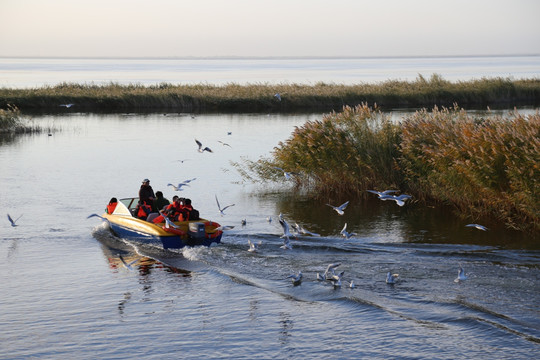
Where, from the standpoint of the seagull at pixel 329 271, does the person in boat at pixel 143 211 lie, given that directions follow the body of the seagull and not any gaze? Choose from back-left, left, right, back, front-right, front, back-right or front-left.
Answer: front-right

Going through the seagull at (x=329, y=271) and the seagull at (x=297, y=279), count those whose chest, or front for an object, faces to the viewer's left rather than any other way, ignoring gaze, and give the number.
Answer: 2

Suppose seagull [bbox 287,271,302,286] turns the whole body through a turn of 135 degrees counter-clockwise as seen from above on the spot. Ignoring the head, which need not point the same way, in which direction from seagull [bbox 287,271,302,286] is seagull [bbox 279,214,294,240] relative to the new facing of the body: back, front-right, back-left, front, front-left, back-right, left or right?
front-right

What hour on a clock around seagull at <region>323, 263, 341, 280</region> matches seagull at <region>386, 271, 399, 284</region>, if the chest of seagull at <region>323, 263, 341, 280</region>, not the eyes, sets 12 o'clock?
seagull at <region>386, 271, 399, 284</region> is roughly at 7 o'clock from seagull at <region>323, 263, 341, 280</region>.

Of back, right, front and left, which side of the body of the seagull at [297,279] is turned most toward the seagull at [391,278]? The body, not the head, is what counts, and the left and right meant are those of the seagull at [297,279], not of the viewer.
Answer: back

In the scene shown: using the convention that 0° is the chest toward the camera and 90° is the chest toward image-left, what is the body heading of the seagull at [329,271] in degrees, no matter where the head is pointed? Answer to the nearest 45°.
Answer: approximately 90°

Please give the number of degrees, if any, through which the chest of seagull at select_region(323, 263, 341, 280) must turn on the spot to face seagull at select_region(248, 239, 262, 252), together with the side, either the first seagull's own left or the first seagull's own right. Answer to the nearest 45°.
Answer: approximately 45° to the first seagull's own right
